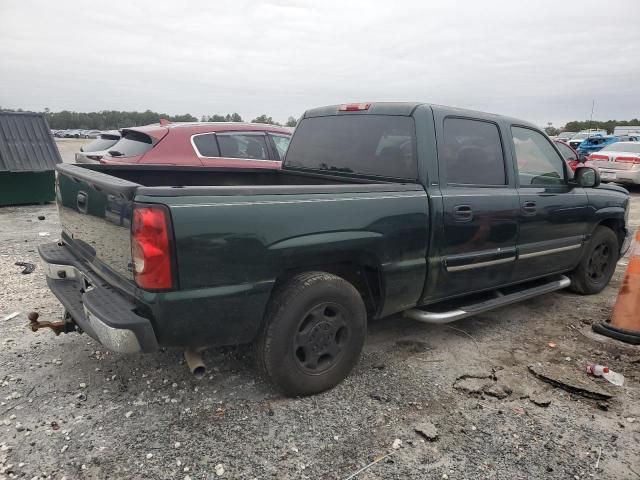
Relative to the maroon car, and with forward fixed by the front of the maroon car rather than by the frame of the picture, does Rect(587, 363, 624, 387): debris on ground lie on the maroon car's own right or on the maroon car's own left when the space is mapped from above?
on the maroon car's own right

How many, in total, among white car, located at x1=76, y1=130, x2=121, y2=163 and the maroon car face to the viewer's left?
0

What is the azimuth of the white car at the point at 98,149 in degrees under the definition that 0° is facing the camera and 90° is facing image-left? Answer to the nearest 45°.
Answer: approximately 225°

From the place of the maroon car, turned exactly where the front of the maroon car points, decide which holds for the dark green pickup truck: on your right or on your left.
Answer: on your right

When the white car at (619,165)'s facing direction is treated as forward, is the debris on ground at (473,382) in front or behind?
behind

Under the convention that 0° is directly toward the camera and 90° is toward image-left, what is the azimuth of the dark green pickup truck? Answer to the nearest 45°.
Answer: approximately 225°

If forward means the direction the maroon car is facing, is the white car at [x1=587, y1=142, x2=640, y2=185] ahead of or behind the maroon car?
ahead

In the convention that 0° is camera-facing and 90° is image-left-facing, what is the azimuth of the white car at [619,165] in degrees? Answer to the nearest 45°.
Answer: approximately 225°

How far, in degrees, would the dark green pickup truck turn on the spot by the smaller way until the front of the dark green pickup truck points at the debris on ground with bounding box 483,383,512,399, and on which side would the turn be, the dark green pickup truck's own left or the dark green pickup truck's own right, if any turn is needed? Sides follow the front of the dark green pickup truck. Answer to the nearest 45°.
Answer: approximately 45° to the dark green pickup truck's own right

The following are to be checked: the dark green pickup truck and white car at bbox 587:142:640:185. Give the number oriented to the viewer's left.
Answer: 0

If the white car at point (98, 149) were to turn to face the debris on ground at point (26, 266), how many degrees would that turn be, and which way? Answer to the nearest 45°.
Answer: approximately 135° to its right

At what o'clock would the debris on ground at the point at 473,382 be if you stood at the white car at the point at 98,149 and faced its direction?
The debris on ground is roughly at 4 o'clock from the white car.

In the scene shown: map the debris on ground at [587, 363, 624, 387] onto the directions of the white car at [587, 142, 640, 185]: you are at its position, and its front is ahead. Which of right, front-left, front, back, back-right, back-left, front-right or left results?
back-right
